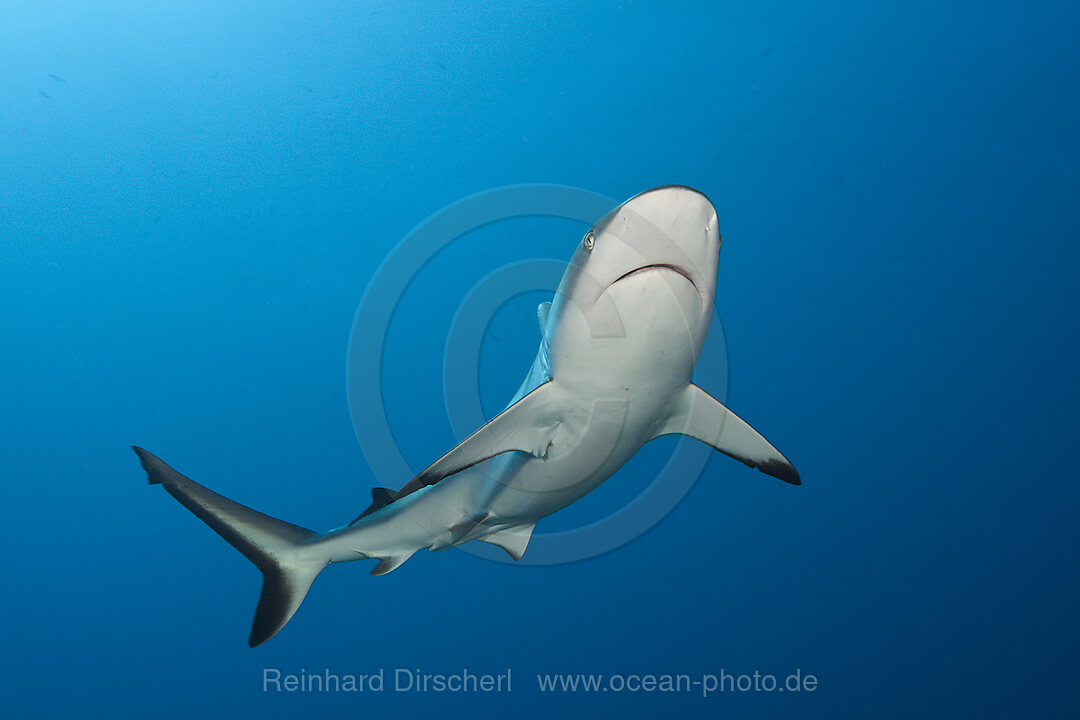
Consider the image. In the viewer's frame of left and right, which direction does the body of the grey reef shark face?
facing the viewer and to the right of the viewer
